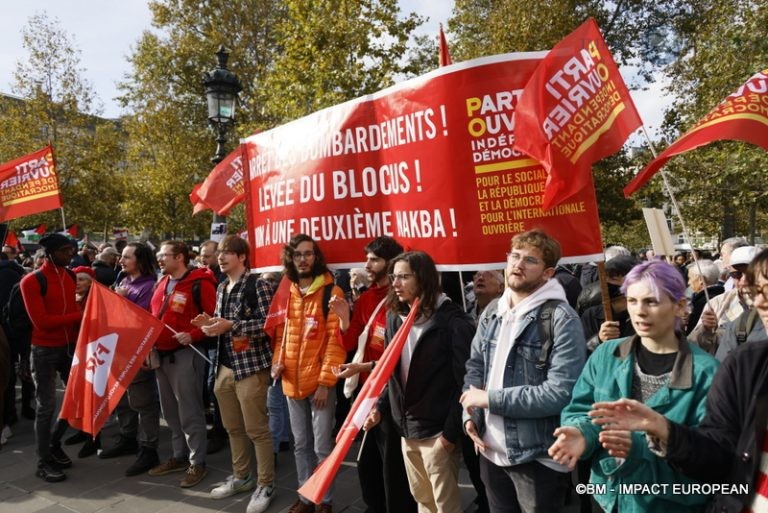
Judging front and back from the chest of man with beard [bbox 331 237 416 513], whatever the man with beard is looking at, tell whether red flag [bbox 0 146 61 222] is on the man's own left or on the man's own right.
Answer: on the man's own right

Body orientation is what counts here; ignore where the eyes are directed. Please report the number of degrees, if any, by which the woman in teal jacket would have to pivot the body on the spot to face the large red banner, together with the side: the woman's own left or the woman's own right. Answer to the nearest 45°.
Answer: approximately 90° to the woman's own right

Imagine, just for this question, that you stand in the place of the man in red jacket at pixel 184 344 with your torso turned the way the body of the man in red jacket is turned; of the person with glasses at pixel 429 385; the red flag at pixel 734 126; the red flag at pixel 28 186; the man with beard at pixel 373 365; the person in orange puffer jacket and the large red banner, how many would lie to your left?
5

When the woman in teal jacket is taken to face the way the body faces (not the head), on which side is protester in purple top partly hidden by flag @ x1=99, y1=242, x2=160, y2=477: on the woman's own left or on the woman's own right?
on the woman's own right

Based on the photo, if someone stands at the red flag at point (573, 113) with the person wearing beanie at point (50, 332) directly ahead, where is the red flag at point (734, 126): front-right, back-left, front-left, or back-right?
back-right

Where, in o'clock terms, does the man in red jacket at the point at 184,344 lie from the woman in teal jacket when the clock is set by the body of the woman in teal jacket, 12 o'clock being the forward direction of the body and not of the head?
The man in red jacket is roughly at 2 o'clock from the woman in teal jacket.

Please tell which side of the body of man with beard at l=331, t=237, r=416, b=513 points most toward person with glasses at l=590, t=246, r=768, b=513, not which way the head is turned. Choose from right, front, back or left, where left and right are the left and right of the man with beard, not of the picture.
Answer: left

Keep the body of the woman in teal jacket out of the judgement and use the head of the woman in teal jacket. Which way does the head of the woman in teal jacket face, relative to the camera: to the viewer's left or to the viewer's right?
to the viewer's left

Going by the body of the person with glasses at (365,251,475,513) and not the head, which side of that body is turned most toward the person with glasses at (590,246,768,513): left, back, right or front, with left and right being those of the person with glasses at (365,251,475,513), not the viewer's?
left
